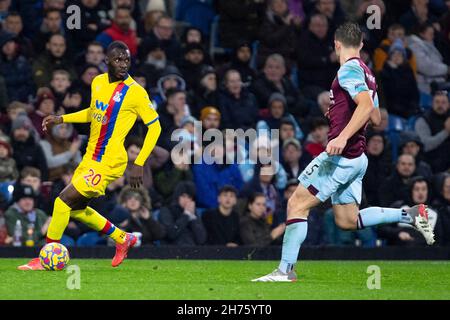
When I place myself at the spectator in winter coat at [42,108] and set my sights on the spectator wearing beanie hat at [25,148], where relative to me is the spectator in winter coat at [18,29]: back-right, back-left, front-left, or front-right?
back-right

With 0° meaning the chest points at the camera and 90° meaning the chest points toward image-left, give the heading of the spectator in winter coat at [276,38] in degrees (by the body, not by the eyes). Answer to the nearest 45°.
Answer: approximately 0°

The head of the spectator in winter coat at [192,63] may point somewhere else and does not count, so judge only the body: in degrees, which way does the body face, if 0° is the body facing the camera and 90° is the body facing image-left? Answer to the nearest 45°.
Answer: approximately 0°

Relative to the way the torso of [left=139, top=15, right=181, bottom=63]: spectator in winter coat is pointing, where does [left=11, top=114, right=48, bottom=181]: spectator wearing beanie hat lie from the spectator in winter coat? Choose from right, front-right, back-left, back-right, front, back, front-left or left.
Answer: front-right

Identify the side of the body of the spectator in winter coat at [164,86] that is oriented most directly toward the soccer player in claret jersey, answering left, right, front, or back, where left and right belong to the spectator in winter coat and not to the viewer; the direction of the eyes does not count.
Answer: front

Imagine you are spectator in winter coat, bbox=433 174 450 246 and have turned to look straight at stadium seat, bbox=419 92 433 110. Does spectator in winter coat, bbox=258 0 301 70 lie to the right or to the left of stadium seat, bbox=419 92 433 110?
left
